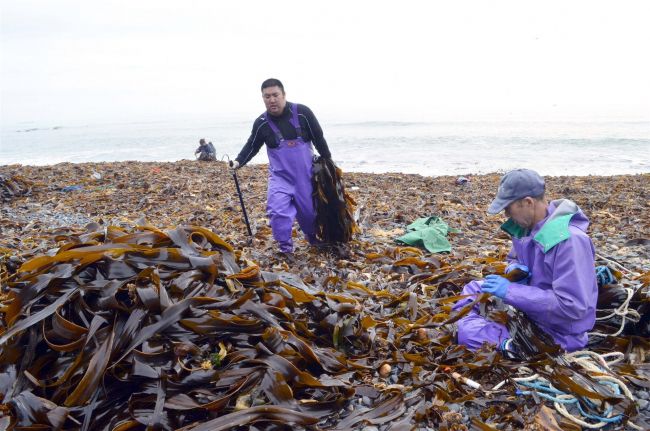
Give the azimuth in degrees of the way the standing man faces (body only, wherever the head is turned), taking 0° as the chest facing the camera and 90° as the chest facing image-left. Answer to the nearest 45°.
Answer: approximately 0°

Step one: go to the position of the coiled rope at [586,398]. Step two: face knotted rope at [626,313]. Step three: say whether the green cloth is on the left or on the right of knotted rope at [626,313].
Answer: left

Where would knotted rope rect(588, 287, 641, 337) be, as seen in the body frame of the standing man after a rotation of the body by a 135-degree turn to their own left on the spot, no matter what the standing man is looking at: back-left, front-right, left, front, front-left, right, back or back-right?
right

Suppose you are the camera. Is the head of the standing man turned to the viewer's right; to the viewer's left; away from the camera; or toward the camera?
toward the camera

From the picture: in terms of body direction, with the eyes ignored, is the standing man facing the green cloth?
no
